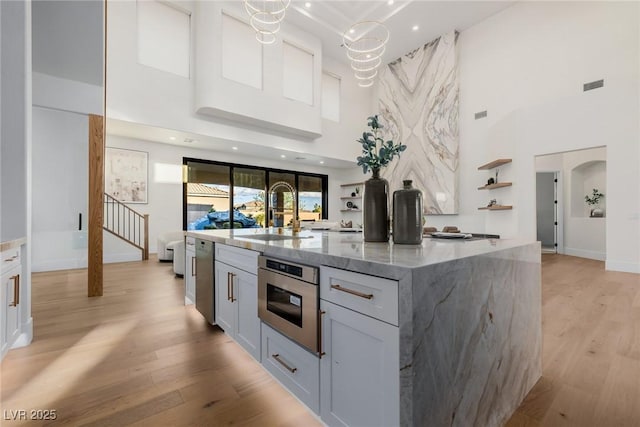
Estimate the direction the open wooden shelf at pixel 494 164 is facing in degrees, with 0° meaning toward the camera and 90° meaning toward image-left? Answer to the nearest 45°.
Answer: approximately 45°

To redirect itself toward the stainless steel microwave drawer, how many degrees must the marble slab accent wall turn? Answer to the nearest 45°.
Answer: approximately 45° to its left

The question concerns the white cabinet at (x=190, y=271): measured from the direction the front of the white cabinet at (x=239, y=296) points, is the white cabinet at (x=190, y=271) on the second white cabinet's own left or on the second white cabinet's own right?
on the second white cabinet's own right

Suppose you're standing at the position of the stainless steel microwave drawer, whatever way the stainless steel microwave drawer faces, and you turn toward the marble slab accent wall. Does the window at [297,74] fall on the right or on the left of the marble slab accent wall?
left

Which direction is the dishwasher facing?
to the viewer's left

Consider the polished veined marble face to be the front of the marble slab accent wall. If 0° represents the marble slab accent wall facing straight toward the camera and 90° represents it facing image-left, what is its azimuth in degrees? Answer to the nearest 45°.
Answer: approximately 45°
